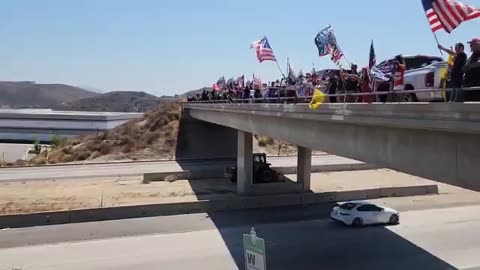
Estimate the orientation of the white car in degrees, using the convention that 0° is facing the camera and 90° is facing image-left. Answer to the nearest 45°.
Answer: approximately 225°

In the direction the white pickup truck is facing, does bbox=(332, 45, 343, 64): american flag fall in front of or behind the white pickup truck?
in front

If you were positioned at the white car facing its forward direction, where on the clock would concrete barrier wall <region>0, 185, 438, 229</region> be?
The concrete barrier wall is roughly at 8 o'clock from the white car.

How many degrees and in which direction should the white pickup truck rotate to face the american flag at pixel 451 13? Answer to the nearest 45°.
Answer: approximately 135° to its left

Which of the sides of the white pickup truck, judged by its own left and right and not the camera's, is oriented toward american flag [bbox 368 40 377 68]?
front

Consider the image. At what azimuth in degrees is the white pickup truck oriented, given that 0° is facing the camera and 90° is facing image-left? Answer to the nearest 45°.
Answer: approximately 135°

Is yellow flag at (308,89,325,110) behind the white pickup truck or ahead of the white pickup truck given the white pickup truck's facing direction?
ahead

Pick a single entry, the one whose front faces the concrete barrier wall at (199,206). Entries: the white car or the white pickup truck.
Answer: the white pickup truck

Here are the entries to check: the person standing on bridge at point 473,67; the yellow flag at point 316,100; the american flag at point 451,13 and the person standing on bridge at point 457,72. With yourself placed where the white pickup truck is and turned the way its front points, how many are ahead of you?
1

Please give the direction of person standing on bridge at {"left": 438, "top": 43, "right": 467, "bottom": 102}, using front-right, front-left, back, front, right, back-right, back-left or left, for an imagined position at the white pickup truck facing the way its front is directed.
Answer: back-left

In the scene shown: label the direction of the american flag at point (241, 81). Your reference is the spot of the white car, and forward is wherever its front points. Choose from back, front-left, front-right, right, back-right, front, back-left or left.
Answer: left
